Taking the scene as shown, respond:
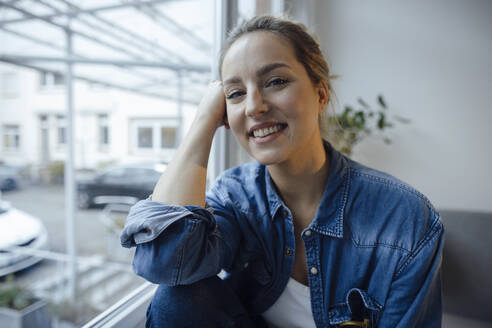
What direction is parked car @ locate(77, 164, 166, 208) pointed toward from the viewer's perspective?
to the viewer's left

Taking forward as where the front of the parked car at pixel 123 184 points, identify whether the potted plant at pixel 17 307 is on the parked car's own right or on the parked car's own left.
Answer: on the parked car's own left

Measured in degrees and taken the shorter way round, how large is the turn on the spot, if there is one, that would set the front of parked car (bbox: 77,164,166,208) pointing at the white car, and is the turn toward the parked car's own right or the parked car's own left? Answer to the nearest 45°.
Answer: approximately 45° to the parked car's own left

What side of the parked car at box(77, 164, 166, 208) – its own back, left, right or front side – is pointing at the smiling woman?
left
